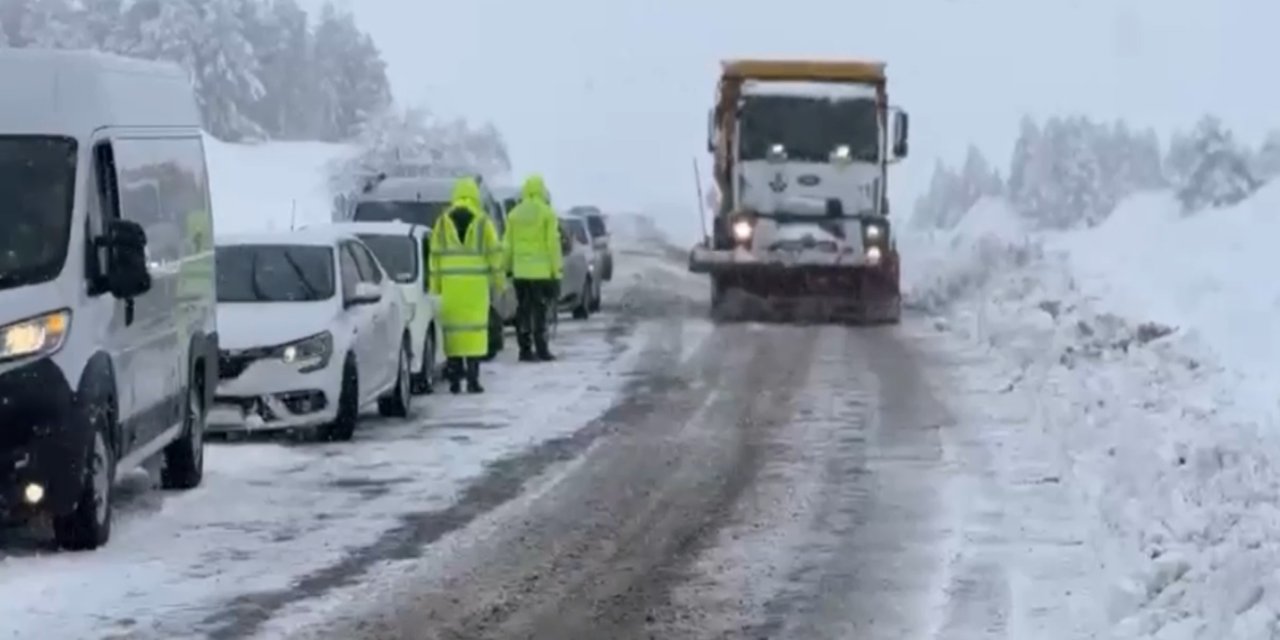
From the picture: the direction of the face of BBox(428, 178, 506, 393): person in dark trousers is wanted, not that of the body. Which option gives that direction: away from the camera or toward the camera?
away from the camera

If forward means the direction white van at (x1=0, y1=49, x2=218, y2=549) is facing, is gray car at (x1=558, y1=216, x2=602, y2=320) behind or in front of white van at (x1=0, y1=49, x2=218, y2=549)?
behind

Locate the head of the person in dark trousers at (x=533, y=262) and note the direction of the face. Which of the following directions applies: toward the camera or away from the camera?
away from the camera

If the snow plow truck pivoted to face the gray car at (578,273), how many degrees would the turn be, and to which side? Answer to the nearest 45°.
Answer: approximately 90° to its right

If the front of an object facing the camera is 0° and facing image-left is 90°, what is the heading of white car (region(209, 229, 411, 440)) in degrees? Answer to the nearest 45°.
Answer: approximately 0°

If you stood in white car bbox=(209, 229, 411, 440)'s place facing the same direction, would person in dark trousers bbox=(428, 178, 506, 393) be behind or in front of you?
behind

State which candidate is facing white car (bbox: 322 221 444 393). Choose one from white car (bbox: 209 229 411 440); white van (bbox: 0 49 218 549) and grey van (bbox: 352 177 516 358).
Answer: grey van (bbox: 352 177 516 358)

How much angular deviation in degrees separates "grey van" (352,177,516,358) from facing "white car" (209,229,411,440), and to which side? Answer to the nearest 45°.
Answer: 0° — it already faces it
